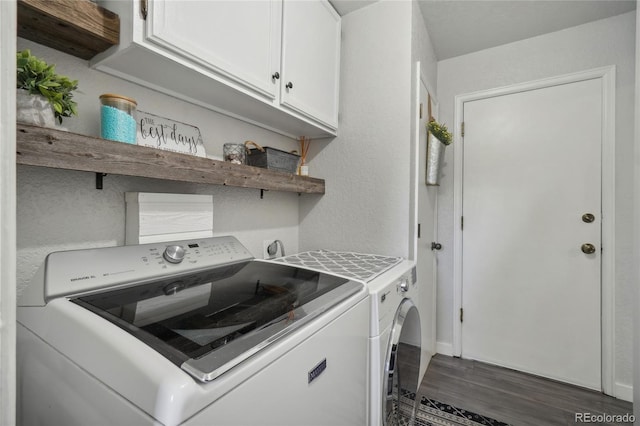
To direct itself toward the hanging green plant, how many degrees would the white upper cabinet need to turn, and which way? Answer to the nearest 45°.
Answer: approximately 45° to its left

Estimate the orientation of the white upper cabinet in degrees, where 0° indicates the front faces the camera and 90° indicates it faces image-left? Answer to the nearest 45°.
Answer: approximately 315°

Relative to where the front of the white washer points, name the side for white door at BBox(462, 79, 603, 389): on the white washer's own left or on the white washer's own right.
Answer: on the white washer's own left

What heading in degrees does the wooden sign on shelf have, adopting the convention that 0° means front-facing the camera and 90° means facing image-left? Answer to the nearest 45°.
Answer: approximately 315°
